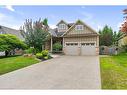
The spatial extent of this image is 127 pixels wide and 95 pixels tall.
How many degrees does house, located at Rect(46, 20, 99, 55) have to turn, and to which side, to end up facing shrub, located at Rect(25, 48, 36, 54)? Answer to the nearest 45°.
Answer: approximately 45° to its right

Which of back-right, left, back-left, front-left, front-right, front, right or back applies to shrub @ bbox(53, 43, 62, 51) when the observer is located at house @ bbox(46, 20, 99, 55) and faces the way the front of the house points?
right

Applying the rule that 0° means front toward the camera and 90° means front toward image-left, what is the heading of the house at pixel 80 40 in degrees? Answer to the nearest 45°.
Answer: approximately 0°

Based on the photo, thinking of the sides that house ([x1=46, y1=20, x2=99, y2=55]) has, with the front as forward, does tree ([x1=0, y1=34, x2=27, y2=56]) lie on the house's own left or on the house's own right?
on the house's own right
